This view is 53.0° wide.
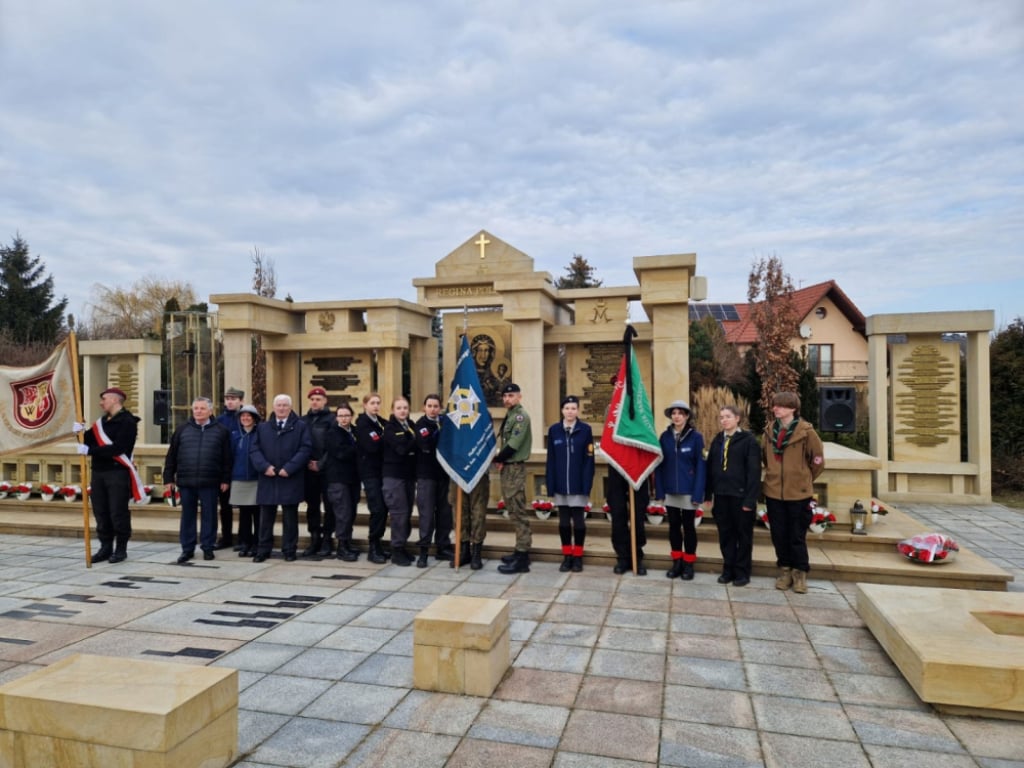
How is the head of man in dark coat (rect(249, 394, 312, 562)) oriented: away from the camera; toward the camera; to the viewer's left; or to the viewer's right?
toward the camera

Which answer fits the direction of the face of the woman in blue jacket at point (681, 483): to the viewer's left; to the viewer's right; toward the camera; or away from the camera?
toward the camera

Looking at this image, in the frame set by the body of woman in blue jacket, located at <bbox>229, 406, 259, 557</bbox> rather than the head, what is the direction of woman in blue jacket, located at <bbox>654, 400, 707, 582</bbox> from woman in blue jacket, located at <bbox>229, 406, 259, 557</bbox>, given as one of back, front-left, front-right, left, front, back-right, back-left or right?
front-left

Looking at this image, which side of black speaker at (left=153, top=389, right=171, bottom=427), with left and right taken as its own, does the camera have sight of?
front

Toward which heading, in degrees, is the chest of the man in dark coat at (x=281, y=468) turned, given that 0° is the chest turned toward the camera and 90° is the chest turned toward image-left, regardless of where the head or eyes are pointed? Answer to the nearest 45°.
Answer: approximately 0°

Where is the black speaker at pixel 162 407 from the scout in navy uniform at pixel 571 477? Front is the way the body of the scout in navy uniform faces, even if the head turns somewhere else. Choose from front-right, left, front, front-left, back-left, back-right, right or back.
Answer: back-right

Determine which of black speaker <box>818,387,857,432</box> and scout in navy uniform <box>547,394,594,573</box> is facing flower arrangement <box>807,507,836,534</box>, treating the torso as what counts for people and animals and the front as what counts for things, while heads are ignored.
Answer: the black speaker

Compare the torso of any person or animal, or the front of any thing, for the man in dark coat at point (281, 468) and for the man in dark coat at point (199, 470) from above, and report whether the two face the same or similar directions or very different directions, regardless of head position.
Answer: same or similar directions

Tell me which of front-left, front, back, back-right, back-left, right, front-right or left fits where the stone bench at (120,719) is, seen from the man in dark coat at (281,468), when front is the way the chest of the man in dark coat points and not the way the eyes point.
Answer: front

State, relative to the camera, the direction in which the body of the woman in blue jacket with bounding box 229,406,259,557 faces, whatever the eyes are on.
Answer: toward the camera

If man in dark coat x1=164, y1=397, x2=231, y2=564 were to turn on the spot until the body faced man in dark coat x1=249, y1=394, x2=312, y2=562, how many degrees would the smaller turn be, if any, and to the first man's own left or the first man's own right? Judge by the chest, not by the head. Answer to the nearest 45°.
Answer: approximately 45° to the first man's own left

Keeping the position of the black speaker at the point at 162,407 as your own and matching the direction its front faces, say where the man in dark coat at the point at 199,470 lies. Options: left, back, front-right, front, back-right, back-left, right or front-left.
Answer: front

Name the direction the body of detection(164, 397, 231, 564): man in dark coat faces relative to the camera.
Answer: toward the camera
